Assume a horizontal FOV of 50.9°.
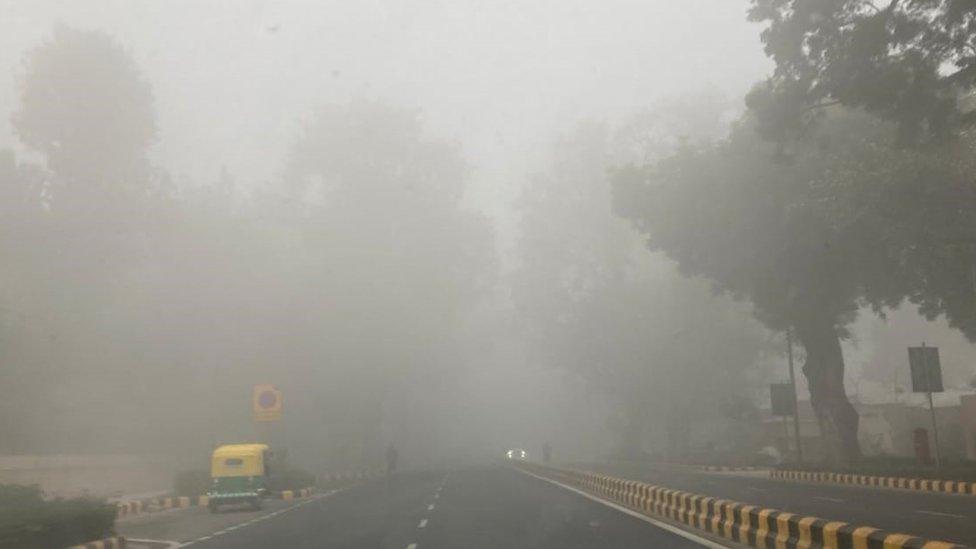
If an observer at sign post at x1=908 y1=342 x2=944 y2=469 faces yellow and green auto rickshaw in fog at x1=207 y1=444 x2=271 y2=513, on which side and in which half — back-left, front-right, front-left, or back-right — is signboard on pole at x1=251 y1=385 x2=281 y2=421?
front-right

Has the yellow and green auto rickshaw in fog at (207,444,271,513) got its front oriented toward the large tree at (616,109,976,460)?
no

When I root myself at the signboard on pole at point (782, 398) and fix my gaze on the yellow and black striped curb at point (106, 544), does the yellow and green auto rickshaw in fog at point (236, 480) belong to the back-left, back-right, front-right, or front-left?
front-right

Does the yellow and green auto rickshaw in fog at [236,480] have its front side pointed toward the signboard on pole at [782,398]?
no

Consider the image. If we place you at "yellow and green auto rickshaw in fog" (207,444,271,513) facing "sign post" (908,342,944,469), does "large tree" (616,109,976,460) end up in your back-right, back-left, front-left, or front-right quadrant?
front-left

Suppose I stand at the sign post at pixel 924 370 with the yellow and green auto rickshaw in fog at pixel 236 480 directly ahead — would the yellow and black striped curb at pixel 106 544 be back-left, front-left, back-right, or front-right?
front-left

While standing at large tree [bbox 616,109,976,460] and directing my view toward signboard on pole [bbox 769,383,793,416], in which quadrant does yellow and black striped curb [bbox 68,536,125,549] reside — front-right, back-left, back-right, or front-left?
back-left
